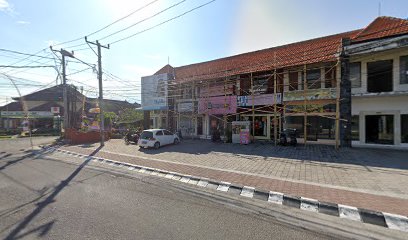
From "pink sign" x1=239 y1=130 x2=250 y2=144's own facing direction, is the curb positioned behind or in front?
in front

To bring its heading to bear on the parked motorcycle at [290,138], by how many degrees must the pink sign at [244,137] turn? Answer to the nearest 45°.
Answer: approximately 90° to its left

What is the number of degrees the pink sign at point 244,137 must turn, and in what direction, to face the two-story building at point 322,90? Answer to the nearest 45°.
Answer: approximately 90° to its left

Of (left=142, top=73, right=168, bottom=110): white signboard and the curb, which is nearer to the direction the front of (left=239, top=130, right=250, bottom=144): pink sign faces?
the curb

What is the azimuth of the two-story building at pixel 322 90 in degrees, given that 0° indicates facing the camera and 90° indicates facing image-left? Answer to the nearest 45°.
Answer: approximately 45°

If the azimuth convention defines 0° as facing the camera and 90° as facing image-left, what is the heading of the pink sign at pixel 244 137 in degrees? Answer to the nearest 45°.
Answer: approximately 0°

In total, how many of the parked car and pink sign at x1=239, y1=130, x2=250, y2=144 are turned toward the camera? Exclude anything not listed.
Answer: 1
